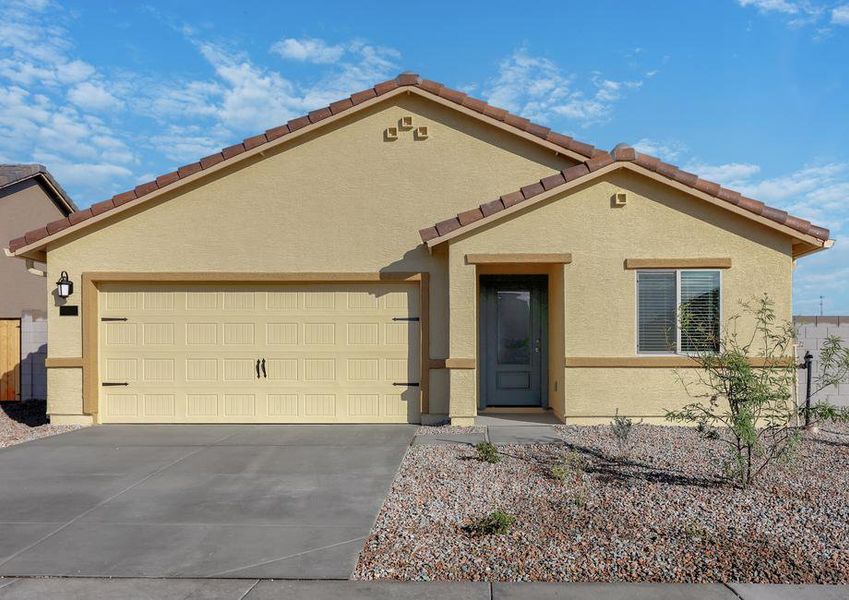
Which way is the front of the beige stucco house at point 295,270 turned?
toward the camera

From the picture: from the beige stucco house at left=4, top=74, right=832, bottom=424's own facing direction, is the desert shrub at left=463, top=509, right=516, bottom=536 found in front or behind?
in front

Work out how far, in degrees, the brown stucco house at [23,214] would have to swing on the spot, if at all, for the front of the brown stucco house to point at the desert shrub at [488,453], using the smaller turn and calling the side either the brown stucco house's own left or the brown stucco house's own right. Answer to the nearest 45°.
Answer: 0° — it already faces it

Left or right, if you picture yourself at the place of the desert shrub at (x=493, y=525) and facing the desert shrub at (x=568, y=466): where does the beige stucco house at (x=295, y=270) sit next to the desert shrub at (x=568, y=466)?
left

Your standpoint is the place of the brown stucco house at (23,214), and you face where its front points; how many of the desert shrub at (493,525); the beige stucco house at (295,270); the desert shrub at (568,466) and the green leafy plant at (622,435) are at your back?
0

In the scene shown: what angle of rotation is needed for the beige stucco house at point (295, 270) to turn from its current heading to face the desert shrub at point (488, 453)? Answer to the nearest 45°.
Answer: approximately 45° to its left

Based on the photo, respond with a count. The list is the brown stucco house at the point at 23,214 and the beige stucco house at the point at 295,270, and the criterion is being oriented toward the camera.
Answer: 2

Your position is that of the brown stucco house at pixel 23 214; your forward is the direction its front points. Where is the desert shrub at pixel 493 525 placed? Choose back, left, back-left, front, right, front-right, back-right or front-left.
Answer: front

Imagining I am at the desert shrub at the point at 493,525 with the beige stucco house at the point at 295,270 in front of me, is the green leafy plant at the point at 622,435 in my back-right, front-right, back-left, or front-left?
front-right

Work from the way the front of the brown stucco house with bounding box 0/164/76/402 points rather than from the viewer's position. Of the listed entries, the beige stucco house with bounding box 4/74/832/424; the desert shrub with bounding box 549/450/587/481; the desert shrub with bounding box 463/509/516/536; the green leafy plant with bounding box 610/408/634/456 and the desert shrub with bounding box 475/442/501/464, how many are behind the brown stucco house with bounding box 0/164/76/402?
0

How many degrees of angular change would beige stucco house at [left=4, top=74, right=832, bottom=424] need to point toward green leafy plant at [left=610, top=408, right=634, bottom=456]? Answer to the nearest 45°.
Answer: approximately 45° to its left

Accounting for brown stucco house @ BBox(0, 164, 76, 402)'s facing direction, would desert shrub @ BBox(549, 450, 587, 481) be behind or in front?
in front

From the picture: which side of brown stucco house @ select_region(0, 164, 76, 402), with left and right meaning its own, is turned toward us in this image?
front

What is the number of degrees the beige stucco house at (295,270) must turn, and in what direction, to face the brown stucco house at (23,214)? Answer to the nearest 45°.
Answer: approximately 135° to its right
